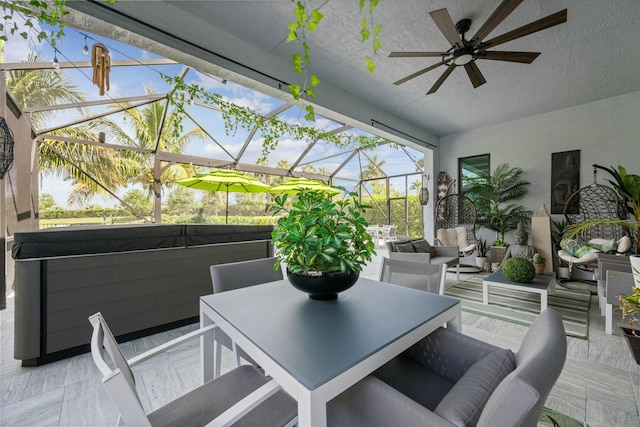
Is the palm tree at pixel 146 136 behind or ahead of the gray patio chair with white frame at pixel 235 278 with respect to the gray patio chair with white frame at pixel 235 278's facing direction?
behind

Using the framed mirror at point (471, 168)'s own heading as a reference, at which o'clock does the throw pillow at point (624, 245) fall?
The throw pillow is roughly at 9 o'clock from the framed mirror.

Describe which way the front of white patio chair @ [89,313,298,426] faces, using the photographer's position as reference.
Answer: facing away from the viewer and to the right of the viewer

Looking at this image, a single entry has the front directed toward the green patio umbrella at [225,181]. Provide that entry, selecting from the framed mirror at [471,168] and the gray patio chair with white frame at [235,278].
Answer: the framed mirror

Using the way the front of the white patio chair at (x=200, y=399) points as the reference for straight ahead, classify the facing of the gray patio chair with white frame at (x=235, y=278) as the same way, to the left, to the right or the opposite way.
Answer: to the right

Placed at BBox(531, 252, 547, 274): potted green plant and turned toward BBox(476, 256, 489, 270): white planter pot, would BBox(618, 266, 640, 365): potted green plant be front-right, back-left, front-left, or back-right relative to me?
back-left

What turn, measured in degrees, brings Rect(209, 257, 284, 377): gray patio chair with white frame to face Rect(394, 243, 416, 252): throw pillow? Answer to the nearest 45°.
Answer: approximately 90° to its left

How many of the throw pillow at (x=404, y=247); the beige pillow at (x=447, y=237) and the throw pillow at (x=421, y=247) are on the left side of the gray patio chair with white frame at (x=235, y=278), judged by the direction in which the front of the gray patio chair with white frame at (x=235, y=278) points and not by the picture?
3

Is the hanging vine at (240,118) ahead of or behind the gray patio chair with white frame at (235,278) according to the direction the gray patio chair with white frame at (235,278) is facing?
behind

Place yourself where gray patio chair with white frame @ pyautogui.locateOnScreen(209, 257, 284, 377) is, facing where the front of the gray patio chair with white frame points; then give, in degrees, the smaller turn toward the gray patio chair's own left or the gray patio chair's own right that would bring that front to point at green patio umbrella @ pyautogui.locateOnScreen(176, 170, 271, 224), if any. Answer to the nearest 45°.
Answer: approximately 135° to the gray patio chair's own left

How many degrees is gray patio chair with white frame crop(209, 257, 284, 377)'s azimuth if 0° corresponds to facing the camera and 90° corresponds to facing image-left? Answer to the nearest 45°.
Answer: approximately 315°
